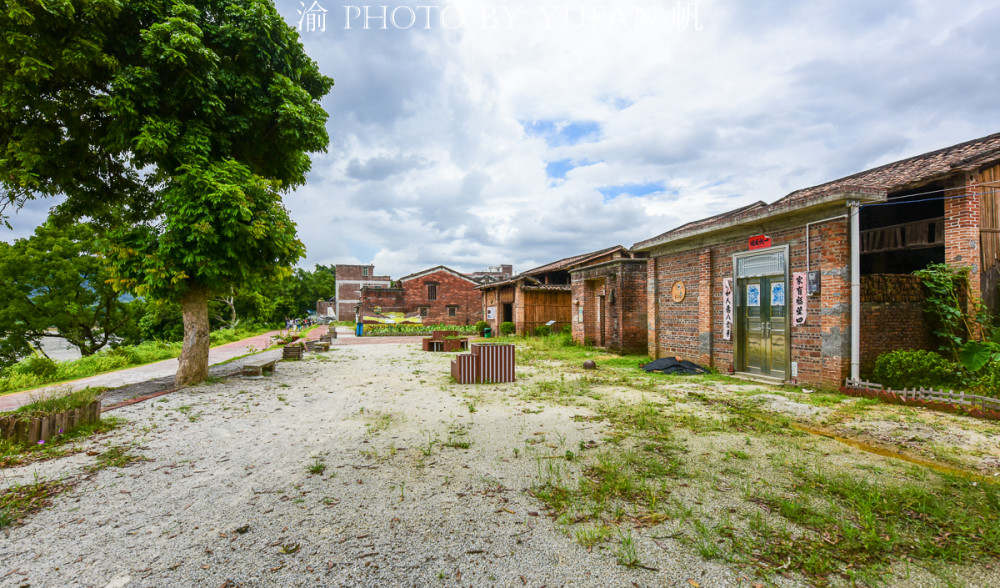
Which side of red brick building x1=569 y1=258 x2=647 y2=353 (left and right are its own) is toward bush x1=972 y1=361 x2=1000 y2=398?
left

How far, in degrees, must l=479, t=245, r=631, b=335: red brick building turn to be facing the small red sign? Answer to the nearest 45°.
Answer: approximately 45° to its left

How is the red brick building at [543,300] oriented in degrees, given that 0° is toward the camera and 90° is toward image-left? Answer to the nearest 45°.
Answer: approximately 45°

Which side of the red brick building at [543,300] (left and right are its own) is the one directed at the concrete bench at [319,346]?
front

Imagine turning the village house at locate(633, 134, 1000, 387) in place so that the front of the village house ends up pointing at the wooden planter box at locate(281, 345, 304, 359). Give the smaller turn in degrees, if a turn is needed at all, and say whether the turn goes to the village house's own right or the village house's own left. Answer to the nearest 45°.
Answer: approximately 45° to the village house's own right

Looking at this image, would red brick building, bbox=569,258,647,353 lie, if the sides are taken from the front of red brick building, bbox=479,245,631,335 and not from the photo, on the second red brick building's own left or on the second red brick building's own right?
on the second red brick building's own left

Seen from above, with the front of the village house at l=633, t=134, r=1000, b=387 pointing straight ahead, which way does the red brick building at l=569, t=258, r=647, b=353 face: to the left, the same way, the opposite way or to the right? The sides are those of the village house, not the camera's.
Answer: the same way

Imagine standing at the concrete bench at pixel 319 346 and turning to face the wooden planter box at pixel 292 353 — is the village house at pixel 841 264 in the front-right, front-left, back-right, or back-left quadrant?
front-left

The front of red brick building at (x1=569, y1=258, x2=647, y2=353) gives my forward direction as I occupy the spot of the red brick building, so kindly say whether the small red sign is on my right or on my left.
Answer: on my left

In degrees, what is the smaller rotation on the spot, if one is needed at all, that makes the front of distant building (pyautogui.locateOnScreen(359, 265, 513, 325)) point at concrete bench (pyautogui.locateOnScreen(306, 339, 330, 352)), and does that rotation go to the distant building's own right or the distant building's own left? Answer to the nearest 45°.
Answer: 0° — it already faces it

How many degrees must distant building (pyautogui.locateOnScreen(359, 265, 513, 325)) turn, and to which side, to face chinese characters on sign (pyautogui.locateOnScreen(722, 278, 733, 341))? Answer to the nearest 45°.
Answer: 0° — it already faces it

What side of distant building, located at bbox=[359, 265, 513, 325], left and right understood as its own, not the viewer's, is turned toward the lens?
front

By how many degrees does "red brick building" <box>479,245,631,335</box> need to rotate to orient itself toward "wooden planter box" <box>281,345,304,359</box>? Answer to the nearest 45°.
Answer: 0° — it already faces it

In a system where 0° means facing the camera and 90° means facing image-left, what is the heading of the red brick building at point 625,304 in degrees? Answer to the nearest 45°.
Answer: approximately 45°

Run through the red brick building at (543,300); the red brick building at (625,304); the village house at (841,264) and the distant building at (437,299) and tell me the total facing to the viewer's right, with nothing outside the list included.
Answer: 0

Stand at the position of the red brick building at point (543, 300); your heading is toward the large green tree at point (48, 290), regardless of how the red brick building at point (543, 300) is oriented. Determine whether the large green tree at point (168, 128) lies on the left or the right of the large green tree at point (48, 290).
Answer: left

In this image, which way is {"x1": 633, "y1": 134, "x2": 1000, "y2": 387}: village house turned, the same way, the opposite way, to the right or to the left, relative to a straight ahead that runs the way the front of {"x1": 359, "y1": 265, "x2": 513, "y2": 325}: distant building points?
to the right

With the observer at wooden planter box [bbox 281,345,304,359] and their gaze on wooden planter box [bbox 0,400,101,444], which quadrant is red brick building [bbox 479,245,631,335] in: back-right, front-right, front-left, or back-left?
back-left

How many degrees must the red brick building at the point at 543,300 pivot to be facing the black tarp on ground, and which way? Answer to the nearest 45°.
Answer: approximately 45° to its left
